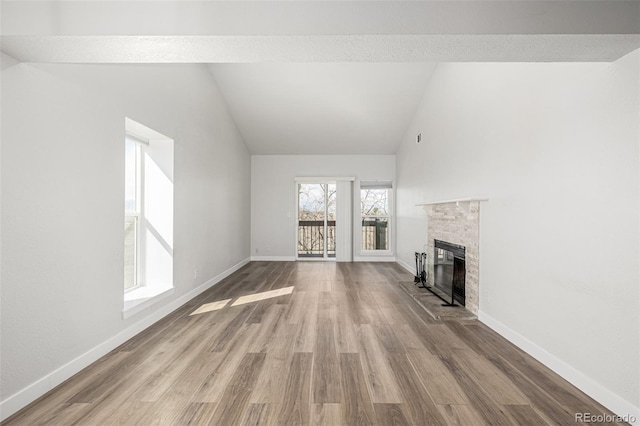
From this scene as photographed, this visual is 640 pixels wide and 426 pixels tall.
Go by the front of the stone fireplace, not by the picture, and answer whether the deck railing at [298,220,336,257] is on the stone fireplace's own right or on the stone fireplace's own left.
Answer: on the stone fireplace's own right

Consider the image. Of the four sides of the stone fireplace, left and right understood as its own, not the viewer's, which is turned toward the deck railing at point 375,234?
right

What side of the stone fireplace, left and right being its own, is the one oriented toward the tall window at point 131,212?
front

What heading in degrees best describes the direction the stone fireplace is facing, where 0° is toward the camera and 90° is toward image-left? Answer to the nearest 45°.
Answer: approximately 45°

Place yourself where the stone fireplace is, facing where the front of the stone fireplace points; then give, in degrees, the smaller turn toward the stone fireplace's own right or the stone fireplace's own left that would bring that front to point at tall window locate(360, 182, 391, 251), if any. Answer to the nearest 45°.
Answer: approximately 90° to the stone fireplace's own right

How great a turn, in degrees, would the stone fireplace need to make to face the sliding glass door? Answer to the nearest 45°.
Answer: approximately 90° to its right
